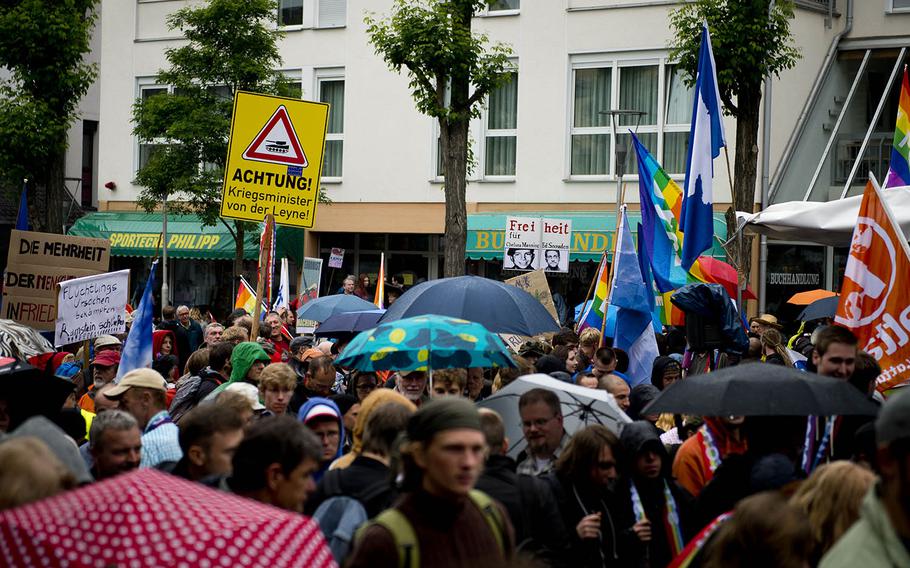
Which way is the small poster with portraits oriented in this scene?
toward the camera

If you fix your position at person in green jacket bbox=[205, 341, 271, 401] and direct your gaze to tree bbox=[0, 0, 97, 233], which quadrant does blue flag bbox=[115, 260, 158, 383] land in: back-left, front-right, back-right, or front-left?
front-left

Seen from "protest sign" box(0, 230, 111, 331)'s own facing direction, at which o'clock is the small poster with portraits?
The small poster with portraits is roughly at 8 o'clock from the protest sign.

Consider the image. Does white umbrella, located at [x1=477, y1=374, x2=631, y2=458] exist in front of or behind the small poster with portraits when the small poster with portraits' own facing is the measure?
in front

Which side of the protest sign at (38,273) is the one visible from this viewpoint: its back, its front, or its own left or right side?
front

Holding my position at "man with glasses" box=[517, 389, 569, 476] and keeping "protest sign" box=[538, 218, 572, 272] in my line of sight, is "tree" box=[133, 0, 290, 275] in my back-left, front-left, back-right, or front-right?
front-left

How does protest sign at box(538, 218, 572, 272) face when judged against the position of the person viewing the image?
facing the viewer

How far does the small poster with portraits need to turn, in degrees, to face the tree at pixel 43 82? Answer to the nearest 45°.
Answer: approximately 135° to its right

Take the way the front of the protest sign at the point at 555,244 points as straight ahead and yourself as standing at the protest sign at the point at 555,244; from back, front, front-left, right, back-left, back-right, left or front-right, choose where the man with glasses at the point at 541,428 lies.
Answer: front
